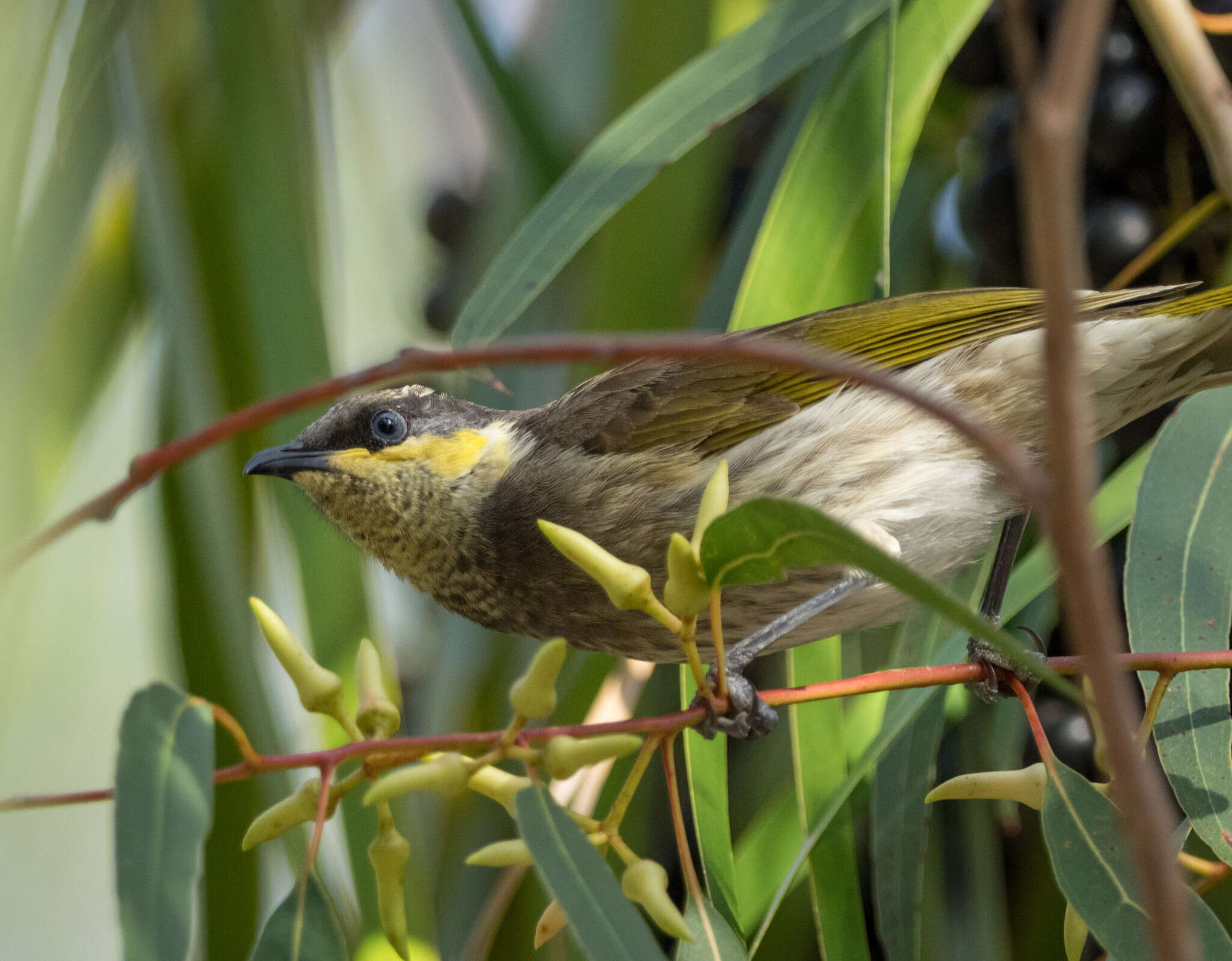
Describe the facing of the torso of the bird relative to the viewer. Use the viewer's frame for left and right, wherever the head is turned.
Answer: facing to the left of the viewer

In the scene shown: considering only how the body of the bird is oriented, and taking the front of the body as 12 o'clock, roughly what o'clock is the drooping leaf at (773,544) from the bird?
The drooping leaf is roughly at 9 o'clock from the bird.

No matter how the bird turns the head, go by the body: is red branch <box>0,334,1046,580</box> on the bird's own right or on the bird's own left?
on the bird's own left

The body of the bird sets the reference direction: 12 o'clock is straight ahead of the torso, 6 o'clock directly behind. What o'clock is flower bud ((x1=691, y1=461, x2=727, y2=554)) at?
The flower bud is roughly at 9 o'clock from the bird.

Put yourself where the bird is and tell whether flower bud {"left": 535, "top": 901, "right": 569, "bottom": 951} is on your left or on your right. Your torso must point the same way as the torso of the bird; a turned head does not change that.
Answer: on your left

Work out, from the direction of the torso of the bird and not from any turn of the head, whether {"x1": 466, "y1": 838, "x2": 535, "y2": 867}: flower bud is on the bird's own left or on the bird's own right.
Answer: on the bird's own left
